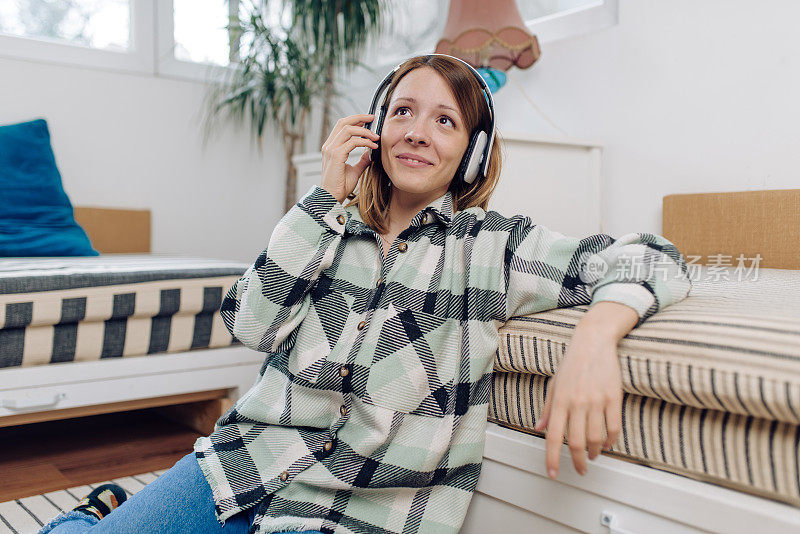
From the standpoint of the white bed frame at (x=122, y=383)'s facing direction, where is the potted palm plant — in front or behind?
behind

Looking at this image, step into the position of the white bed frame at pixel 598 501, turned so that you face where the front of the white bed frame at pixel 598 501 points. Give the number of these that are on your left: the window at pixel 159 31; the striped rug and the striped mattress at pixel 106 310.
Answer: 0

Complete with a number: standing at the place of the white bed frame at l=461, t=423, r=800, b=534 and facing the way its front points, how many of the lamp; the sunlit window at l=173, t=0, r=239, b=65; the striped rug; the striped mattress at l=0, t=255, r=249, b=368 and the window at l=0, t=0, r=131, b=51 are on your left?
0

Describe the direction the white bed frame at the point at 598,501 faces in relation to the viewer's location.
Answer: facing the viewer and to the left of the viewer

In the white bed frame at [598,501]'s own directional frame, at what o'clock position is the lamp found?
The lamp is roughly at 4 o'clock from the white bed frame.

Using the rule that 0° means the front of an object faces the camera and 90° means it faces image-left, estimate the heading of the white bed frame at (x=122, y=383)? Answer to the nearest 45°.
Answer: approximately 0°

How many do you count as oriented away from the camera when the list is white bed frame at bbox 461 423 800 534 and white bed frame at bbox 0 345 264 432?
0

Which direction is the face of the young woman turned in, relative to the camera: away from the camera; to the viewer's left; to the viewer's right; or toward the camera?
toward the camera

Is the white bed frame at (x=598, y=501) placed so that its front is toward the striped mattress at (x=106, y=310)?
no

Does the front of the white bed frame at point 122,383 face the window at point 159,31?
no
